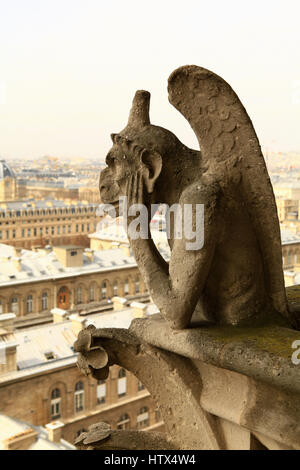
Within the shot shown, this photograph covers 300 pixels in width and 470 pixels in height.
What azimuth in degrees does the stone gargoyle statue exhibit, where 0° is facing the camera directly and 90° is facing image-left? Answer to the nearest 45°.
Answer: approximately 90°

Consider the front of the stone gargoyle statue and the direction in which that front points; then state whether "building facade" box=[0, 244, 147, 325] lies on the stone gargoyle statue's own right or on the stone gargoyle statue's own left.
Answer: on the stone gargoyle statue's own right

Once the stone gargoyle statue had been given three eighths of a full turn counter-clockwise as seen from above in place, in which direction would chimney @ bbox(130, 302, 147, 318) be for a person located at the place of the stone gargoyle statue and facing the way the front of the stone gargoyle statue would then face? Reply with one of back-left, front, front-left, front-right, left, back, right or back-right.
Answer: back-left
